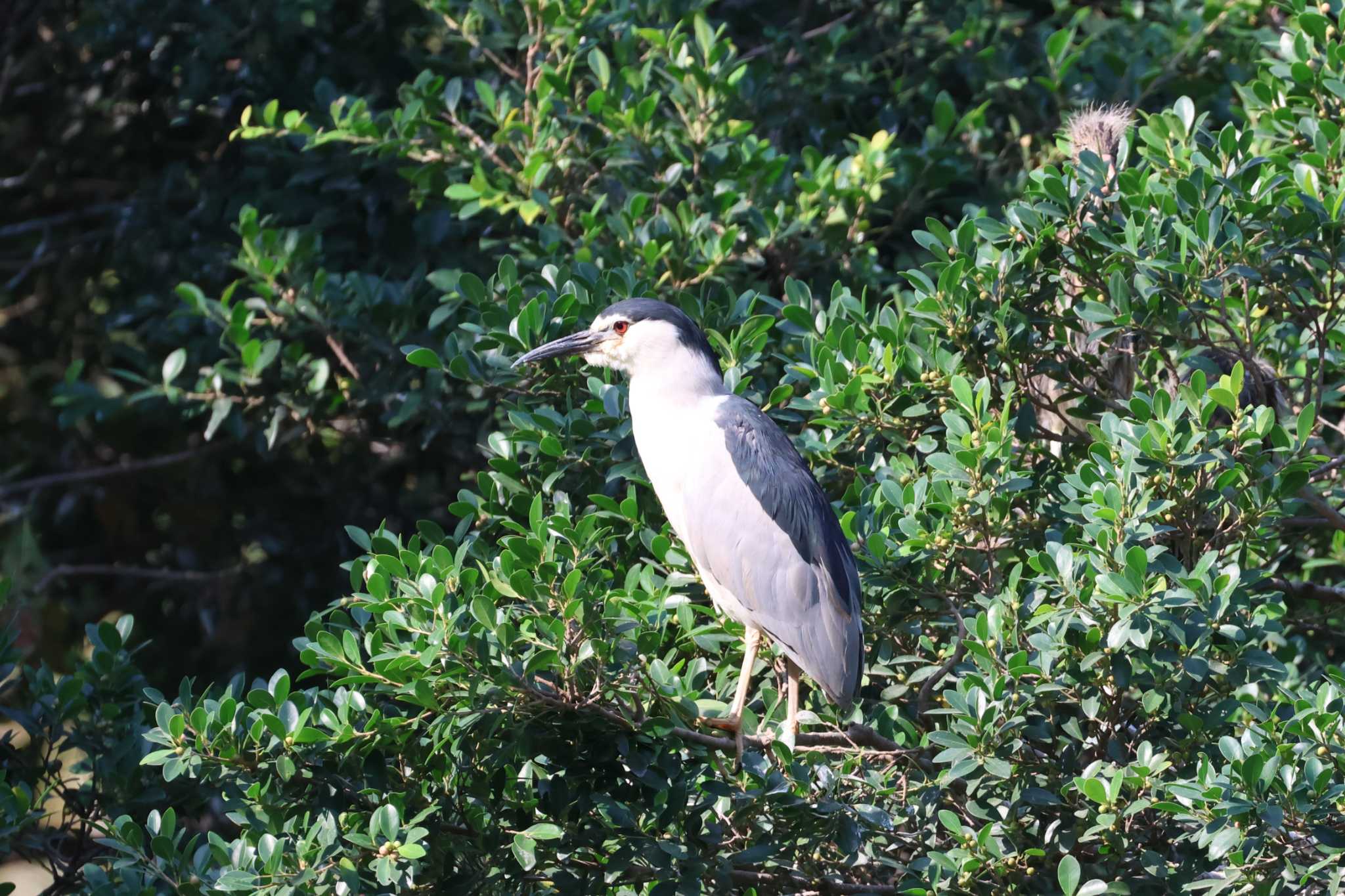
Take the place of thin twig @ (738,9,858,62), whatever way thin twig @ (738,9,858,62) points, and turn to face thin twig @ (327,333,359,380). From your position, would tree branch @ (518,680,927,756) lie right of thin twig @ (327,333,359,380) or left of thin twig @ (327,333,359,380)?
left

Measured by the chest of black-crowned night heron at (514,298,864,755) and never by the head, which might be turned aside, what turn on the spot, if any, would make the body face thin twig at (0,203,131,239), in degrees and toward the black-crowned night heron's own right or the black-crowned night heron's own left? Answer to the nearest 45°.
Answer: approximately 45° to the black-crowned night heron's own right

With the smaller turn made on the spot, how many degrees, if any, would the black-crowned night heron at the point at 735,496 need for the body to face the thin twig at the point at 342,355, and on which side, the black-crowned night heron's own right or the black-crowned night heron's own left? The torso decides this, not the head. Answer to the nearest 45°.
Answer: approximately 45° to the black-crowned night heron's own right

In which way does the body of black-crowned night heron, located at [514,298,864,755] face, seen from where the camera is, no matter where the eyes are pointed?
to the viewer's left

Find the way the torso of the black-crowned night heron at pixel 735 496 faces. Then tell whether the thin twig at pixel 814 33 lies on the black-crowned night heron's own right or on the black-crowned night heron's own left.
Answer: on the black-crowned night heron's own right

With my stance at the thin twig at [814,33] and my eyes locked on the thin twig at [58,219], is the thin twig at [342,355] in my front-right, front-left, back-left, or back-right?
front-left

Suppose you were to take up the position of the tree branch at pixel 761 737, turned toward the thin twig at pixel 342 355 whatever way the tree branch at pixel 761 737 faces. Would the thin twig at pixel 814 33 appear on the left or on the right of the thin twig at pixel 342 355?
right
